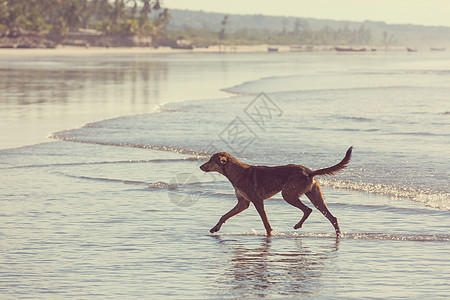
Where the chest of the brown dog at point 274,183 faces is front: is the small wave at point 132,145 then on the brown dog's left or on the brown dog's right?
on the brown dog's right

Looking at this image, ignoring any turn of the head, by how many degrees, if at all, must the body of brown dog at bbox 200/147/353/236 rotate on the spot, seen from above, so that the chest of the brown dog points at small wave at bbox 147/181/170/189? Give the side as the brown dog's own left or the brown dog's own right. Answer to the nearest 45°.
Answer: approximately 45° to the brown dog's own right

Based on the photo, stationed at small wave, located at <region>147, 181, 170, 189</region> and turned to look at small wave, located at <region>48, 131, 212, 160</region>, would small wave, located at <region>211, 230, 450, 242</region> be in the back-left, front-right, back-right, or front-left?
back-right

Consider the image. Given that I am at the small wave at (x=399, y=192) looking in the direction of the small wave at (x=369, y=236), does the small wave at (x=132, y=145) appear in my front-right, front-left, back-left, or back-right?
back-right

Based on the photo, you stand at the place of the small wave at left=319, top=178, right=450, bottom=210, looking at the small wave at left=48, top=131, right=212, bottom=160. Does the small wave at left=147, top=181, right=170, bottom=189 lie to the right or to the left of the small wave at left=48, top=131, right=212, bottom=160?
left

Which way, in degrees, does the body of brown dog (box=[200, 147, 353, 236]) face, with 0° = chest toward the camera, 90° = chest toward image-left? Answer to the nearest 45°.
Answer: approximately 90°

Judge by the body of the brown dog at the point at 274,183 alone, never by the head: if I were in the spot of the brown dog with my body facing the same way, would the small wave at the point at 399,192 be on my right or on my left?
on my right
